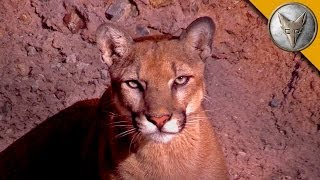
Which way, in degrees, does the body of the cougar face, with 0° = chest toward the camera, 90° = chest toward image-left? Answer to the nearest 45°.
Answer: approximately 0°
